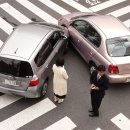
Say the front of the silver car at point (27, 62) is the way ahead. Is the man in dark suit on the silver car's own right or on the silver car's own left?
on the silver car's own right

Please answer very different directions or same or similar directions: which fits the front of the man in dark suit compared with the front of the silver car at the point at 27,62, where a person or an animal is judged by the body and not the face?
very different directions

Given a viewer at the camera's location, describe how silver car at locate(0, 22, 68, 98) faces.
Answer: facing away from the viewer and to the right of the viewer

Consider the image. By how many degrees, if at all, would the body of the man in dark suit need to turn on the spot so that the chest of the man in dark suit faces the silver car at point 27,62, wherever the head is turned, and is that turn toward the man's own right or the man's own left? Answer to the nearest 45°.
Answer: approximately 45° to the man's own right

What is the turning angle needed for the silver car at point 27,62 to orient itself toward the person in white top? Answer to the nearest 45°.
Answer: approximately 90° to its right

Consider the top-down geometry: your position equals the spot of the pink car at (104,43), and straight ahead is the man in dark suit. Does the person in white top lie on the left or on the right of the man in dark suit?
right

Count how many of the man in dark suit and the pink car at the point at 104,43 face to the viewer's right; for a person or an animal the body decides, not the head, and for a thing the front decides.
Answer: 0
